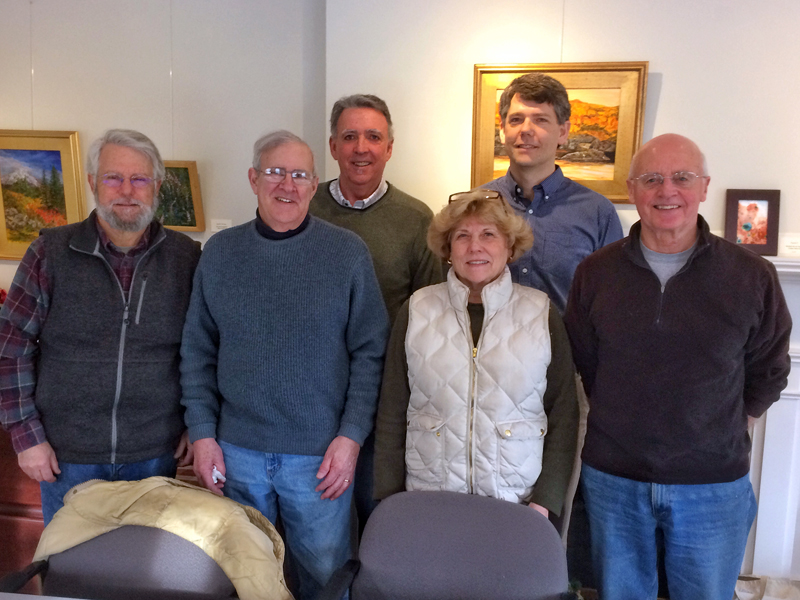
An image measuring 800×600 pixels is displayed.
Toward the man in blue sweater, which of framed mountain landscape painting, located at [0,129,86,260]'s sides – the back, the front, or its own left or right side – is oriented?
front

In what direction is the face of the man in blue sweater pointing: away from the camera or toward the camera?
toward the camera

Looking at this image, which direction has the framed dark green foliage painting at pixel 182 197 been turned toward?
toward the camera

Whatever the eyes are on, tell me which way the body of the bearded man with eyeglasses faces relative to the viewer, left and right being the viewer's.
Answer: facing the viewer

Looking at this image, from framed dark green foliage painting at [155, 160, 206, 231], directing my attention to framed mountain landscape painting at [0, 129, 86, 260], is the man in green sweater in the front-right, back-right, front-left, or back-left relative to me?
back-left

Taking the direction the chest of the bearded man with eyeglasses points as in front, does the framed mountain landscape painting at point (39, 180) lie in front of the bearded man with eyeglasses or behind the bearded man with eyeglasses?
behind

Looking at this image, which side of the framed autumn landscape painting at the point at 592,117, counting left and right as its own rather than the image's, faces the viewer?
front

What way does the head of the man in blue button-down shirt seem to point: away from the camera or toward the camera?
toward the camera

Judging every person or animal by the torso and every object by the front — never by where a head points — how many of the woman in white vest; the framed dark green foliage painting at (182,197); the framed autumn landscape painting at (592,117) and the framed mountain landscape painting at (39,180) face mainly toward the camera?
4

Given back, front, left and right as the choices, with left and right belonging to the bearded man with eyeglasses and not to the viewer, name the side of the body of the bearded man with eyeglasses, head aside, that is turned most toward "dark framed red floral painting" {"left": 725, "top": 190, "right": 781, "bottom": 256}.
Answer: left

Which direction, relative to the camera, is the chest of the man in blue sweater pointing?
toward the camera
